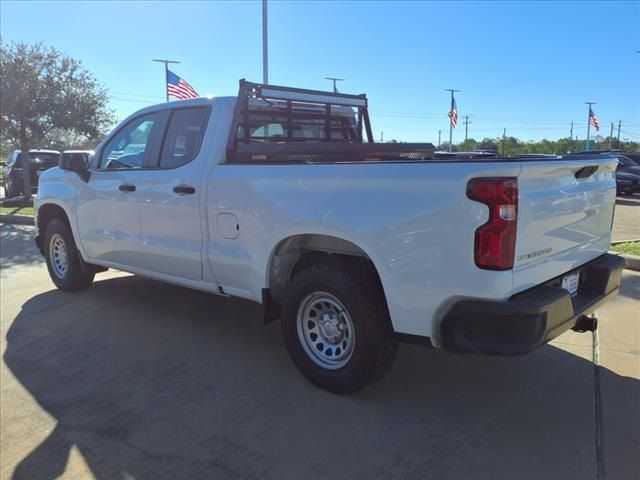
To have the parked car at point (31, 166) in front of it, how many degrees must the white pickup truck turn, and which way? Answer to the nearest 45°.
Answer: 0° — it already faces it

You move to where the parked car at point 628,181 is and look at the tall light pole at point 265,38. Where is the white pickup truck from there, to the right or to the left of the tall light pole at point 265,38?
left

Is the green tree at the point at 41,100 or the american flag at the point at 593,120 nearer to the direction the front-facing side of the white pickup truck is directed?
the green tree

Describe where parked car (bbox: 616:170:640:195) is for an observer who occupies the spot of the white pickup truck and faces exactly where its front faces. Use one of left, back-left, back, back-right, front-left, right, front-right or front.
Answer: right

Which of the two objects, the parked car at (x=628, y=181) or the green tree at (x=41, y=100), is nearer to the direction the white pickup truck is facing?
the green tree

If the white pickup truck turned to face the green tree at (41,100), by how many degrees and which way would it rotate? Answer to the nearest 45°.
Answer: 0° — it already faces it

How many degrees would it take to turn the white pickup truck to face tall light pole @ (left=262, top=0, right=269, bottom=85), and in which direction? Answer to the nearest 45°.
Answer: approximately 45° to its right

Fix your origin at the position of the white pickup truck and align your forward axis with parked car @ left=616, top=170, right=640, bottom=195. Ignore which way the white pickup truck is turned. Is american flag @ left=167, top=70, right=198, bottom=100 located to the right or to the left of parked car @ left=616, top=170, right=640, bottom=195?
left

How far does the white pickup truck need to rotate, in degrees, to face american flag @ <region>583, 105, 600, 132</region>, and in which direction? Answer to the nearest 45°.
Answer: approximately 90° to its right

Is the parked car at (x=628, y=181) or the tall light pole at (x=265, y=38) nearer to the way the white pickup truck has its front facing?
the tall light pole

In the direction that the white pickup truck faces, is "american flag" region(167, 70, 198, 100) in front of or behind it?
in front

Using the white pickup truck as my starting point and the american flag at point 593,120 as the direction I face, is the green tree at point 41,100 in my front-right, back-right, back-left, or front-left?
front-left

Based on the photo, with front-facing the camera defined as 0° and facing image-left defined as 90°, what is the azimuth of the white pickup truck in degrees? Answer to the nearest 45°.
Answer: approximately 135°
